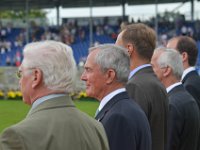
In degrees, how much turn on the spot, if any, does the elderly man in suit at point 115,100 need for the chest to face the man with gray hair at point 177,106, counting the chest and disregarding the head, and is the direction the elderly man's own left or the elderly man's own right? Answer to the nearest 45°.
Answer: approximately 135° to the elderly man's own right

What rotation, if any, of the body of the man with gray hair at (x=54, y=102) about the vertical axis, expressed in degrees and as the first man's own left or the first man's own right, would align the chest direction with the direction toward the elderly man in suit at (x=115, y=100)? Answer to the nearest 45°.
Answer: approximately 90° to the first man's own right

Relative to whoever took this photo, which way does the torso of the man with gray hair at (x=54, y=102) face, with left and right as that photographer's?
facing away from the viewer and to the left of the viewer

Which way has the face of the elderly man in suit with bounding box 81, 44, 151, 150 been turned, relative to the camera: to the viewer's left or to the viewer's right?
to the viewer's left

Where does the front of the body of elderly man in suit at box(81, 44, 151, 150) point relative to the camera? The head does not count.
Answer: to the viewer's left

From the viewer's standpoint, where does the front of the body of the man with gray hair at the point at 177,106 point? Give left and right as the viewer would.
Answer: facing away from the viewer and to the left of the viewer

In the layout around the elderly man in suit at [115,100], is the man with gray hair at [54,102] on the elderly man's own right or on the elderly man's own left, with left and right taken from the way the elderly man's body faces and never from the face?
on the elderly man's own left

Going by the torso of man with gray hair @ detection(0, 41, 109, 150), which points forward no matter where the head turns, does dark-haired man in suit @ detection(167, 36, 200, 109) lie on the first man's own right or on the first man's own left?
on the first man's own right

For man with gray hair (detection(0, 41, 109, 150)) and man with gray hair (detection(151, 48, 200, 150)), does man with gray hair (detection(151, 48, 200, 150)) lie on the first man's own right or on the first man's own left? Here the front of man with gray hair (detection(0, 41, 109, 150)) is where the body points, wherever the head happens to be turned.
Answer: on the first man's own right

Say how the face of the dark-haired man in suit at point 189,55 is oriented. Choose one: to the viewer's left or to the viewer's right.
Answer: to the viewer's left

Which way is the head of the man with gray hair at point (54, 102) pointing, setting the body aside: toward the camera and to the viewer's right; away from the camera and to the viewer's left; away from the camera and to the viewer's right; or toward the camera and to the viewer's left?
away from the camera and to the viewer's left
